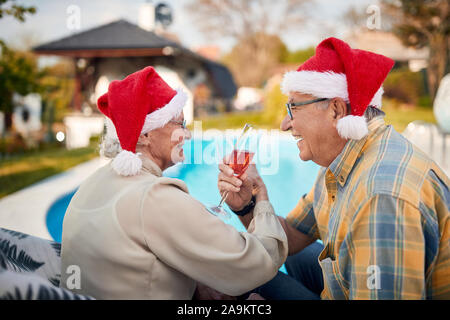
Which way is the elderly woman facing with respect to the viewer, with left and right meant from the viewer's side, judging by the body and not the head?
facing away from the viewer and to the right of the viewer

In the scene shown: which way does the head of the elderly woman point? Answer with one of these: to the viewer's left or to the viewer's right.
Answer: to the viewer's right

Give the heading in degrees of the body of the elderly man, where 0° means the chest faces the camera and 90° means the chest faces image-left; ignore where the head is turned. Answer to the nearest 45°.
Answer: approximately 90°

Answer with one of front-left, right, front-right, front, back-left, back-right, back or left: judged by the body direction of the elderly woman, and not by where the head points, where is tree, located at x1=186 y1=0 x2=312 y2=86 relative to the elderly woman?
front-left

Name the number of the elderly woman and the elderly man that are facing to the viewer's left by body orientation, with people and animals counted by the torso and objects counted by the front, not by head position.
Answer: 1

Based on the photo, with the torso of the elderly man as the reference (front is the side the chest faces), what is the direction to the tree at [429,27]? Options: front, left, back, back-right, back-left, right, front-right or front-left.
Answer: right

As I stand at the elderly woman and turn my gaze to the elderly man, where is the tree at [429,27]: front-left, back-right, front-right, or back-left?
front-left

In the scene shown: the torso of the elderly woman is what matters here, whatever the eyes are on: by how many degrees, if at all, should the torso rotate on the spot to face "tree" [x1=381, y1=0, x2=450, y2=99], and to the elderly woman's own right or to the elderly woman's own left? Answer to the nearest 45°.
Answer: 0° — they already face it

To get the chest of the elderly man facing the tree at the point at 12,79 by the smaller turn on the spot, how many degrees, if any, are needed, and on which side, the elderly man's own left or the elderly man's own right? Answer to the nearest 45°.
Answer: approximately 45° to the elderly man's own right

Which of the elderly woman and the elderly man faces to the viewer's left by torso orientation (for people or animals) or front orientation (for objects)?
the elderly man

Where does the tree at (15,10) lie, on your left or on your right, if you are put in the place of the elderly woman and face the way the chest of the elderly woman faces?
on your left

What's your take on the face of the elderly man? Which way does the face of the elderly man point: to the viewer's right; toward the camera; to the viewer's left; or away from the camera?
to the viewer's left
